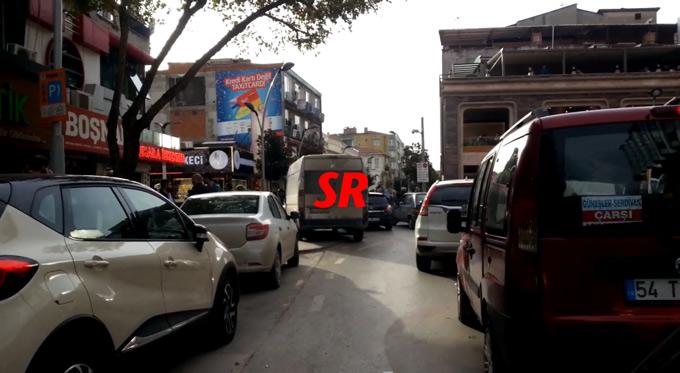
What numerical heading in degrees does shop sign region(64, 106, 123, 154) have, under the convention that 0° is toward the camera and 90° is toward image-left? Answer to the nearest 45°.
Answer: approximately 315°

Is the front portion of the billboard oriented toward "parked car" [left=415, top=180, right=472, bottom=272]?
yes

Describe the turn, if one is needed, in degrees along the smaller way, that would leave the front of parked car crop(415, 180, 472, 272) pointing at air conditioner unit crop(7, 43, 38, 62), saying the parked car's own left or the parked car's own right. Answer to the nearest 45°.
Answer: approximately 90° to the parked car's own left

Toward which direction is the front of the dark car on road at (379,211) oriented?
away from the camera

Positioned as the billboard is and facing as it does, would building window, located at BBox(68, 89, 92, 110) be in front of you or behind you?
in front

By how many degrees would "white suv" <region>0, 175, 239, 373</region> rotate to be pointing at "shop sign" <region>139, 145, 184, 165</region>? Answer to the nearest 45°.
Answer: approximately 45° to its left

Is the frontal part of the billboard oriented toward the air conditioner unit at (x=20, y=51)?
yes

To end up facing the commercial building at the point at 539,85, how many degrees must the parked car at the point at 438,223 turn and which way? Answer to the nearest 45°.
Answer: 0° — it already faces it

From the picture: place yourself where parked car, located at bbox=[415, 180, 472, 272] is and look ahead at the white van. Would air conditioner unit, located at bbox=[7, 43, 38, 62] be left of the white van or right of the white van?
left

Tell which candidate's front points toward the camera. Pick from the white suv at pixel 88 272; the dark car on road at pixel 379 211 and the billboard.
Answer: the billboard

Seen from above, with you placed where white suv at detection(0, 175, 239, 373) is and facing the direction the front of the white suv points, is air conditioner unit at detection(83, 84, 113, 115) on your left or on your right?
on your left

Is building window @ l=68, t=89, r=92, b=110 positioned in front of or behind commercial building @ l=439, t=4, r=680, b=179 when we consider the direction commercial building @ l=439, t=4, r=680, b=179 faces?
in front
